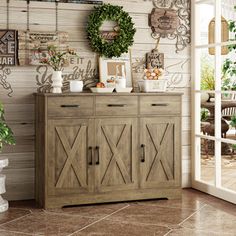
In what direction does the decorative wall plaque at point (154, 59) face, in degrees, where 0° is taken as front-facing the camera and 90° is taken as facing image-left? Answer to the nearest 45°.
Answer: approximately 0°

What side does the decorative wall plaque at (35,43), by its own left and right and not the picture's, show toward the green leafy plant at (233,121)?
left

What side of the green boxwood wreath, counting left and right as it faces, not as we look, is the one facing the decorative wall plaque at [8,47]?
right

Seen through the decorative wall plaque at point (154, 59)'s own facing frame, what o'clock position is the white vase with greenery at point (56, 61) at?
The white vase with greenery is roughly at 2 o'clock from the decorative wall plaque.

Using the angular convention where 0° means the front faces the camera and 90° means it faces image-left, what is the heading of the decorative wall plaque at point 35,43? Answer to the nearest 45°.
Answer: approximately 0°
